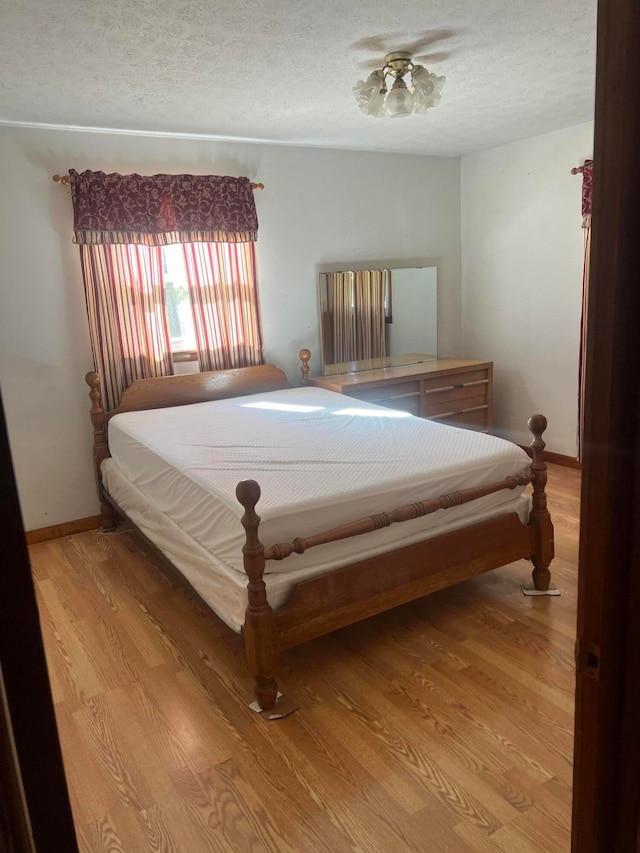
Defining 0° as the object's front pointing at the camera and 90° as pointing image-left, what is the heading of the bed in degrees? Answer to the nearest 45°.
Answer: approximately 315°

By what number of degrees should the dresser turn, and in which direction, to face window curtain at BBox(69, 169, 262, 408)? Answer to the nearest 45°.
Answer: approximately 90° to its right

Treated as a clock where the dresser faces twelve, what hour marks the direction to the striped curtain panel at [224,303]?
The striped curtain panel is roughly at 4 o'clock from the dresser.

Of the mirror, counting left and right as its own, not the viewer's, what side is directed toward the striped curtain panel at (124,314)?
right

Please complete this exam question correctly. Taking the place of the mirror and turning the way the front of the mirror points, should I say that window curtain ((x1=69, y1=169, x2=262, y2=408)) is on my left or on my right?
on my right

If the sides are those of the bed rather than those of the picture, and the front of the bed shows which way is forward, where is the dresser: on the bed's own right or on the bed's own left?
on the bed's own left

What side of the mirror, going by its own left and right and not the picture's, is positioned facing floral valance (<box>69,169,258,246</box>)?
right

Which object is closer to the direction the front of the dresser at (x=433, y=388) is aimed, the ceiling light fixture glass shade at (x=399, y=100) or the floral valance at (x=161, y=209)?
the ceiling light fixture glass shade

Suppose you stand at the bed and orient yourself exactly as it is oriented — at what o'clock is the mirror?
The mirror is roughly at 8 o'clock from the bed.

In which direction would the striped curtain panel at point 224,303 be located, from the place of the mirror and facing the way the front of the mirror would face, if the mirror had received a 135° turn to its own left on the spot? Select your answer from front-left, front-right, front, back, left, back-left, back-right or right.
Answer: back-left
